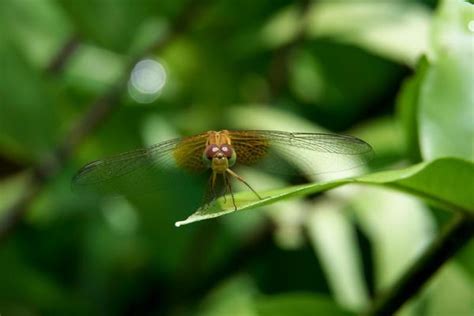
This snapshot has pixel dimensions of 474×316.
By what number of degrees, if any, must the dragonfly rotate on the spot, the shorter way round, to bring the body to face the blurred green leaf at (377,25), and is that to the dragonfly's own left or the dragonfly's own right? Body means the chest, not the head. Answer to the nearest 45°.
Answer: approximately 135° to the dragonfly's own left

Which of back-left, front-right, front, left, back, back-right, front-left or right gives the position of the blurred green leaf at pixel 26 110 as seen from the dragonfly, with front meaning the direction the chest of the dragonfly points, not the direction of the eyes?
back-right

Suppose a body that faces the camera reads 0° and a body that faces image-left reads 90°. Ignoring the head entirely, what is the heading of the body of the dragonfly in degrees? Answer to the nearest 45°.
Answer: approximately 0°
